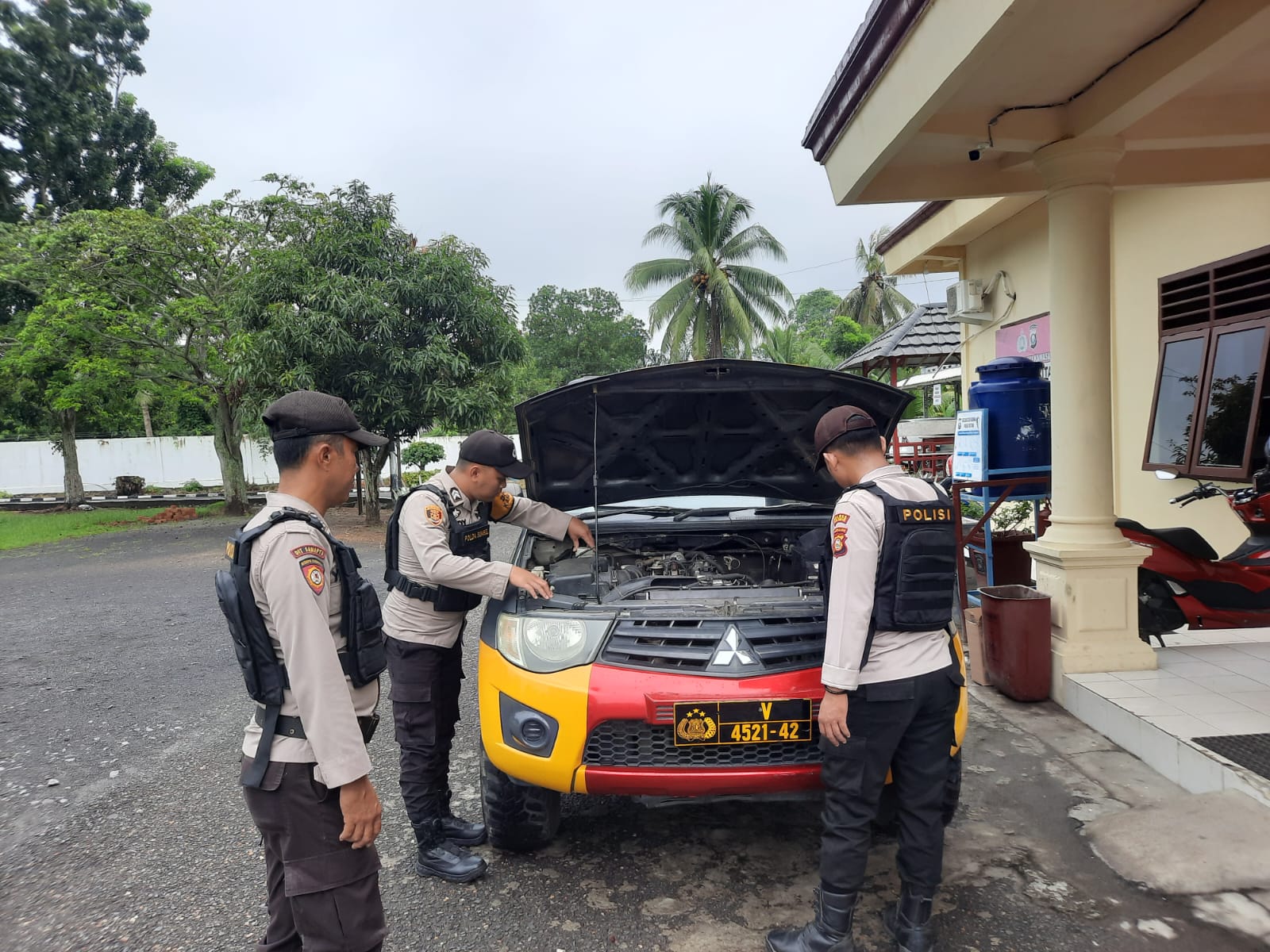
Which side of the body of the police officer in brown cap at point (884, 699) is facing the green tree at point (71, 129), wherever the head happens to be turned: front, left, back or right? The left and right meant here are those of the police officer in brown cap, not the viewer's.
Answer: front

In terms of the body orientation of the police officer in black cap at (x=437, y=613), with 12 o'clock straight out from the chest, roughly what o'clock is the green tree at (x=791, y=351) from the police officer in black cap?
The green tree is roughly at 10 o'clock from the police officer in black cap.

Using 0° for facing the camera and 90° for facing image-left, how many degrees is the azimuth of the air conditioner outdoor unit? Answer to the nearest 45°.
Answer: approximately 90°

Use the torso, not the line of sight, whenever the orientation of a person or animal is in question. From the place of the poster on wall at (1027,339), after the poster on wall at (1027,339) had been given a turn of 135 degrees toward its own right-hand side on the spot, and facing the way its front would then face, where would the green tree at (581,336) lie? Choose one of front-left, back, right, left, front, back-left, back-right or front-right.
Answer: front-left

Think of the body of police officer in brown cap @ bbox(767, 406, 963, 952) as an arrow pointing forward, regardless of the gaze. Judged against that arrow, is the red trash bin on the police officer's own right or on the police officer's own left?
on the police officer's own right

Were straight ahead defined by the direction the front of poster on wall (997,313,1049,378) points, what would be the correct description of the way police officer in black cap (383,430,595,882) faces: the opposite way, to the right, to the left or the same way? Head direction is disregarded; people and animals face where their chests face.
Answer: the opposite way

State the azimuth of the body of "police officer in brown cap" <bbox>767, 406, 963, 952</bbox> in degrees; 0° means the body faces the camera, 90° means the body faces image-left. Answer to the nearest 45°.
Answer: approximately 135°

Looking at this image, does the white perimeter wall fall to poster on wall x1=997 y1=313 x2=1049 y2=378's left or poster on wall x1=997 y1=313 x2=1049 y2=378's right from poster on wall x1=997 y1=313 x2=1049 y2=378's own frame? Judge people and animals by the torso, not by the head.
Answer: on its right

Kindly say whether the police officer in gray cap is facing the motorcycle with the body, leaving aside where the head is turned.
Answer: yes

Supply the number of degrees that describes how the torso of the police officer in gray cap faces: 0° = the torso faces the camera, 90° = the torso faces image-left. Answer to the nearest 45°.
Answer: approximately 270°

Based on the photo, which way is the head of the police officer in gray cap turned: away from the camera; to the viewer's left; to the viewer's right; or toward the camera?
to the viewer's right

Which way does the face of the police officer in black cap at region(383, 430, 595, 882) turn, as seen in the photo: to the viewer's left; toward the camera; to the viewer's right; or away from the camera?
to the viewer's right

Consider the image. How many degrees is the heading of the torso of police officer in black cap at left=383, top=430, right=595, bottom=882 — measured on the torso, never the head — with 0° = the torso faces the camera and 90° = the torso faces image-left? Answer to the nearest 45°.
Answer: approximately 270°

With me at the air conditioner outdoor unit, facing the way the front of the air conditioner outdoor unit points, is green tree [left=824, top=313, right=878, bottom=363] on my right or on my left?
on my right

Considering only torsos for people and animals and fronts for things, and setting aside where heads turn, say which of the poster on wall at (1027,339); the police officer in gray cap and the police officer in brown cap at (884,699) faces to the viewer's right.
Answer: the police officer in gray cap
